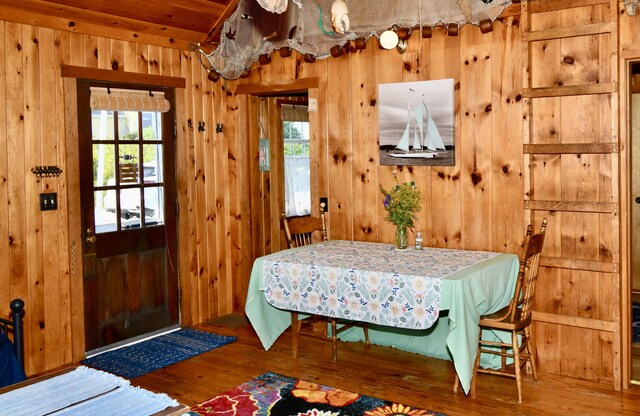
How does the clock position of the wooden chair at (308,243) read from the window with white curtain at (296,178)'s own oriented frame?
The wooden chair is roughly at 12 o'clock from the window with white curtain.

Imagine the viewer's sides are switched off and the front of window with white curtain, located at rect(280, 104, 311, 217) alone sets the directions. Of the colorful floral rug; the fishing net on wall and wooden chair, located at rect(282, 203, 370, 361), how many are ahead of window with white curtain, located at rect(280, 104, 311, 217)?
3

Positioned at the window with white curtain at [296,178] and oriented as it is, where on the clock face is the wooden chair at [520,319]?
The wooden chair is roughly at 11 o'clock from the window with white curtain.

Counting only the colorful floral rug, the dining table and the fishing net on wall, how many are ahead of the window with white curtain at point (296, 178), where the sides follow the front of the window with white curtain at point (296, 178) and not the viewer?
3

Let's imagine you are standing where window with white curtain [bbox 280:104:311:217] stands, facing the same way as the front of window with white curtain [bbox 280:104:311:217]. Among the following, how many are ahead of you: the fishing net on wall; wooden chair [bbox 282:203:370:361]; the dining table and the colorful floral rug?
4

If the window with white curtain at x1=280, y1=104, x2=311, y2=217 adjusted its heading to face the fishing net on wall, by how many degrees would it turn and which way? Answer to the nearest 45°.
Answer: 0° — it already faces it

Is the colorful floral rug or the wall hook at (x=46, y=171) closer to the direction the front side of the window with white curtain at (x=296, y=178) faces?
the colorful floral rug

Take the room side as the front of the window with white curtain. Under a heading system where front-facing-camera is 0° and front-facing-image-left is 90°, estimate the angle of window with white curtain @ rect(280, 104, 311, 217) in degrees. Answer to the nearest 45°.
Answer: approximately 0°

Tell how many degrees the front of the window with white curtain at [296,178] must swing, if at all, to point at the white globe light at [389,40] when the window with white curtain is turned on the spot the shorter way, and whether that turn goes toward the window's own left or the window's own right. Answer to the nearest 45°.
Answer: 0° — it already faces it

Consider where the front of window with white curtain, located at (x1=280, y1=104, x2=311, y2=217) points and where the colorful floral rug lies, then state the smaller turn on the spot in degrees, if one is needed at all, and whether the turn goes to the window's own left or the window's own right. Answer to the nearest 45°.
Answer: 0° — it already faces it
